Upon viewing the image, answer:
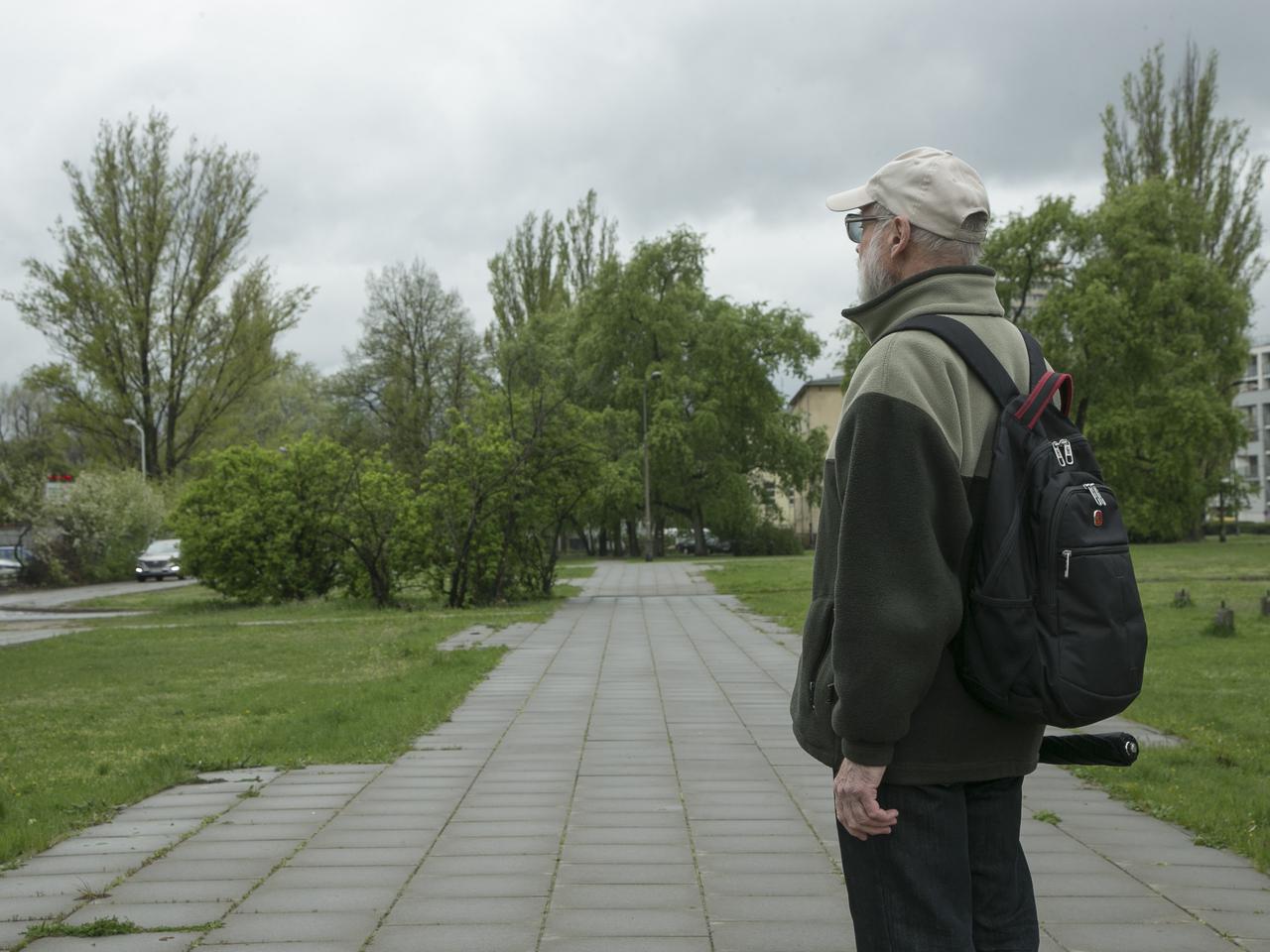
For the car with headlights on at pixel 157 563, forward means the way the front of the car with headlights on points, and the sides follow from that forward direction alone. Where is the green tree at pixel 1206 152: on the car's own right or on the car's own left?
on the car's own left

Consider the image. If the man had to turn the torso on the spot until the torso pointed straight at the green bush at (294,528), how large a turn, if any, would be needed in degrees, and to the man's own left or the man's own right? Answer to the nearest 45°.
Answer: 0° — they already face it

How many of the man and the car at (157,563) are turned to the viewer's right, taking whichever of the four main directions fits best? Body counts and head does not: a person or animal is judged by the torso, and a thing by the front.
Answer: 0

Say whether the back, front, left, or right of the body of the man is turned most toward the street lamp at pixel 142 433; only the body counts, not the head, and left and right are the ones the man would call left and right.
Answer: front

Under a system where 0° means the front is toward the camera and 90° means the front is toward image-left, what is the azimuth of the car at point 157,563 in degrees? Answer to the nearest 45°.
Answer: approximately 45°

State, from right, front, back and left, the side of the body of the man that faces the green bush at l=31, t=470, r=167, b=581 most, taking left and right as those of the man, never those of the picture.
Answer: front

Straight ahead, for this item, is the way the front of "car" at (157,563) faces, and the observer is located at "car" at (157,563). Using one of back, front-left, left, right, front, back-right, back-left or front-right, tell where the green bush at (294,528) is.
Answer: front-left

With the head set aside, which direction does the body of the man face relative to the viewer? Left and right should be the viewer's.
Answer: facing away from the viewer and to the left of the viewer

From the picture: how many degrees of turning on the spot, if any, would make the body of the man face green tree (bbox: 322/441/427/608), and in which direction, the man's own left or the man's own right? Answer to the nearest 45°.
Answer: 0° — they already face it

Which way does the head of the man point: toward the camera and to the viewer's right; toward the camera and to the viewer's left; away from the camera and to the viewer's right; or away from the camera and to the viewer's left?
away from the camera and to the viewer's left

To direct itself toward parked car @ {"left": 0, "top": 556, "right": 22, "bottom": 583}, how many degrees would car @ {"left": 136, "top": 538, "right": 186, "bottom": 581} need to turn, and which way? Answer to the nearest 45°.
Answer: approximately 45° to its right
